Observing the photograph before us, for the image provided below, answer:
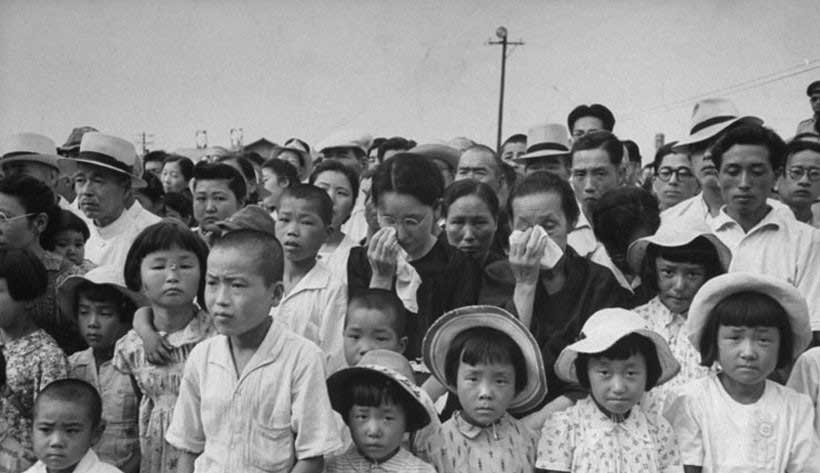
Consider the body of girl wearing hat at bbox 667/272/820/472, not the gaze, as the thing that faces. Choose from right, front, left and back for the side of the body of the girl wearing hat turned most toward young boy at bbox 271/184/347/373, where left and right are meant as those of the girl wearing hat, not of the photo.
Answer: right

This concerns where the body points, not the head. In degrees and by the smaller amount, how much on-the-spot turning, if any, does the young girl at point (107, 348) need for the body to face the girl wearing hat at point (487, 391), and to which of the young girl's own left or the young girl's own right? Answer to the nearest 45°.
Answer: approximately 90° to the young girl's own left

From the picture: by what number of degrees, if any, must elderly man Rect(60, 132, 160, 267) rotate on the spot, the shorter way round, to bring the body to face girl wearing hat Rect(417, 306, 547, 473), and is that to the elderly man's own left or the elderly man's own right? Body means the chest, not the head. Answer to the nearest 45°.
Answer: approximately 90° to the elderly man's own left

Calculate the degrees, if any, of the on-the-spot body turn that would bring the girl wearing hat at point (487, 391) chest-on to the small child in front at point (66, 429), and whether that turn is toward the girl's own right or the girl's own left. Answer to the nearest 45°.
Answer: approximately 90° to the girl's own right

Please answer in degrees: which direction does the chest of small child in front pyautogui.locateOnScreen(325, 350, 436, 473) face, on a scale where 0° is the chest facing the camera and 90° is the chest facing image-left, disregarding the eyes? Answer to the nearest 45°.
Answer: approximately 0°

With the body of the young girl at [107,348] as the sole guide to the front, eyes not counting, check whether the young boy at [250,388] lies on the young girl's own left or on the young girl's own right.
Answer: on the young girl's own left

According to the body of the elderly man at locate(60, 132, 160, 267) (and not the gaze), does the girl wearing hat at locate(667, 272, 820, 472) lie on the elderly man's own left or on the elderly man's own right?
on the elderly man's own left

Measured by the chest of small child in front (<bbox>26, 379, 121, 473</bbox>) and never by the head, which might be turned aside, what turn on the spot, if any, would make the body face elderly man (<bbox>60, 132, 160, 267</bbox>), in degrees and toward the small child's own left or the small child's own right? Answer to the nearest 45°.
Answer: approximately 135° to the small child's own right

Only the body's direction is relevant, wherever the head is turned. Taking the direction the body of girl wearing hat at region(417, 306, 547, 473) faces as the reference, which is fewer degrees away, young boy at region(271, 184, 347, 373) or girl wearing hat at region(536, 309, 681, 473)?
the girl wearing hat
